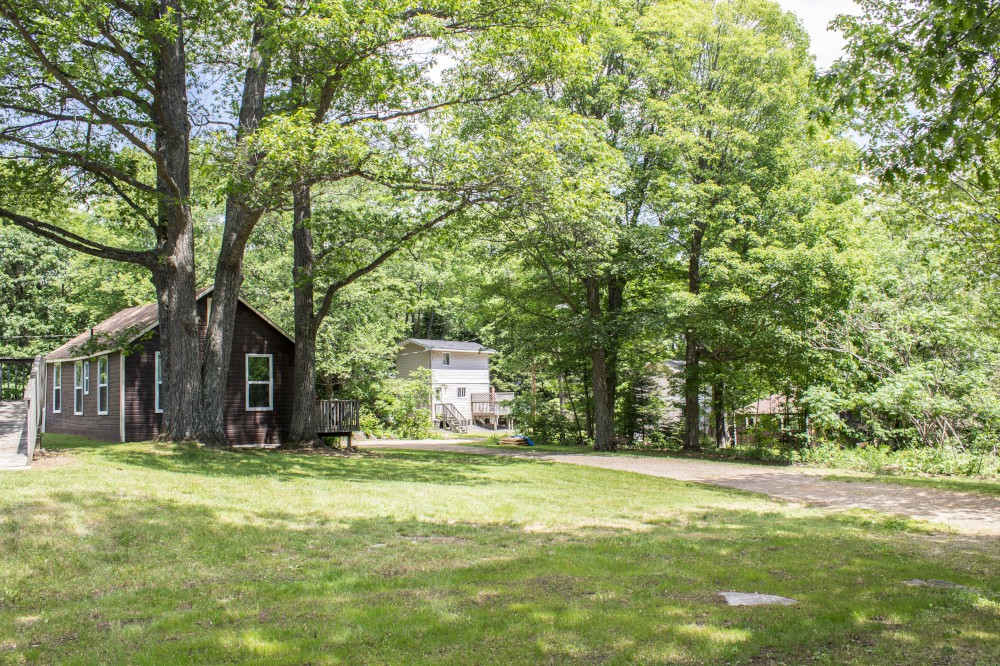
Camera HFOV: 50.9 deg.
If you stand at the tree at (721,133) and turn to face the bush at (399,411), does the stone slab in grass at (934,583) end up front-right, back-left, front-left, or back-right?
back-left

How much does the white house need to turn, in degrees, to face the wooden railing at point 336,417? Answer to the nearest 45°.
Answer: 0° — it already faces it

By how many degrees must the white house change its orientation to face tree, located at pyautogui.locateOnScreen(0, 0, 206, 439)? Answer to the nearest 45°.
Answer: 0° — it already faces it

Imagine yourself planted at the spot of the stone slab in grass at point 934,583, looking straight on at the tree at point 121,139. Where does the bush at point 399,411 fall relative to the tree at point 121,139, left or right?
right

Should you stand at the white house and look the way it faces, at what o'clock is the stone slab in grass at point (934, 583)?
The stone slab in grass is roughly at 12 o'clock from the white house.

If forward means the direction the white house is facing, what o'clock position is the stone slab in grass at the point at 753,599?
The stone slab in grass is roughly at 12 o'clock from the white house.

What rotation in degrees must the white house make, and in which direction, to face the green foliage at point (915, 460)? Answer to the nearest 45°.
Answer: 0° — it already faces it

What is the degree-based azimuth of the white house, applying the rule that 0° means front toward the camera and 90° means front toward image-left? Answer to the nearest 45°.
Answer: approximately 0°
